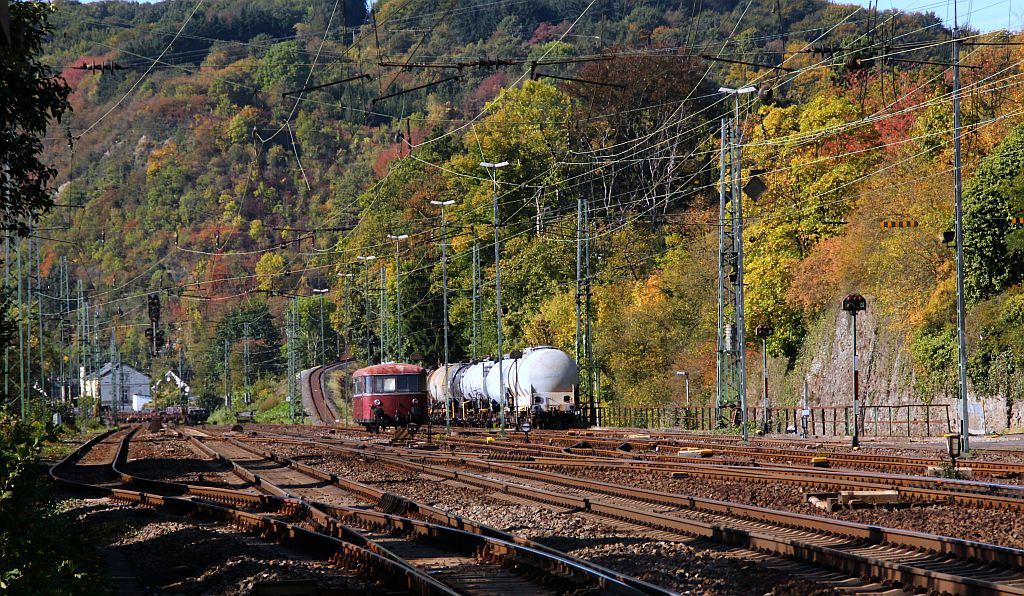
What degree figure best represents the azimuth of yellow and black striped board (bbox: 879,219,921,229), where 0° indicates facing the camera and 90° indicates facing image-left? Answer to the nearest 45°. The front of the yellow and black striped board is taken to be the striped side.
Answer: approximately 0°

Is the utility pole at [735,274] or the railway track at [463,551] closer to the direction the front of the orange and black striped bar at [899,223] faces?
the railway track

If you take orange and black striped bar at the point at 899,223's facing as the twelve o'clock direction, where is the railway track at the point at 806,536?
The railway track is roughly at 12 o'clock from the orange and black striped bar.

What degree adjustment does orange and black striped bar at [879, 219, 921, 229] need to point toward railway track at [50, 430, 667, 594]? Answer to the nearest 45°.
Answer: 0° — it already faces it
